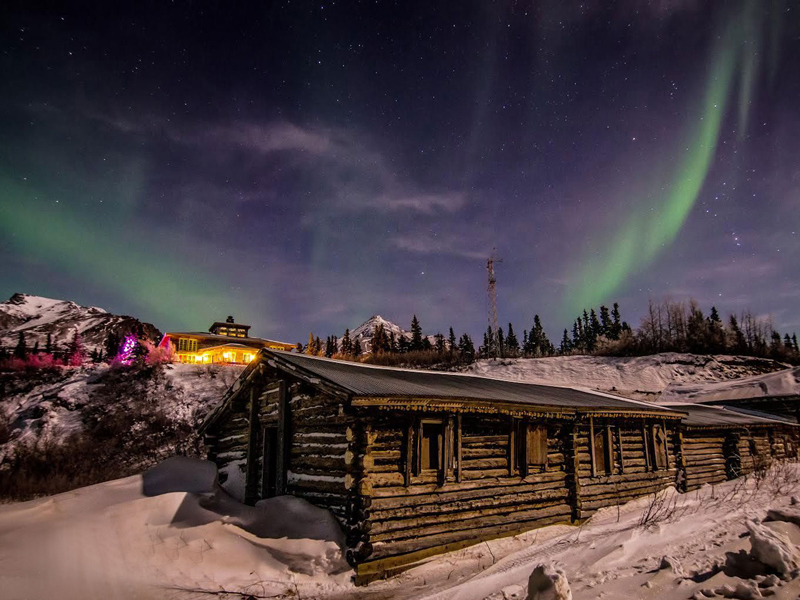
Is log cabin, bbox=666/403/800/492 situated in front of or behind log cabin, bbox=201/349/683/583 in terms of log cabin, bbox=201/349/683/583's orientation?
behind

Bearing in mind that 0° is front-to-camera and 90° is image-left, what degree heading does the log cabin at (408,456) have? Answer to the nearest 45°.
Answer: approximately 45°
